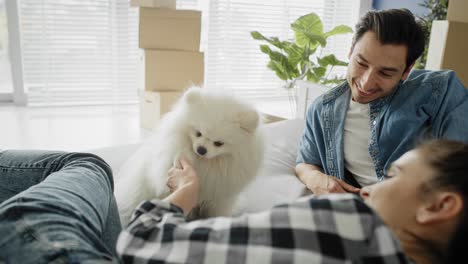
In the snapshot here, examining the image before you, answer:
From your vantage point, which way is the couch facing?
toward the camera

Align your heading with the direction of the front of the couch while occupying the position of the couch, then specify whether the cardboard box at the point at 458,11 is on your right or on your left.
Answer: on your left

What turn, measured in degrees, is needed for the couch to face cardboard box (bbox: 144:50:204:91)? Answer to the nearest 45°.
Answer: approximately 180°

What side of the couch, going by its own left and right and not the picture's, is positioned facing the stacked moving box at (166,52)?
back

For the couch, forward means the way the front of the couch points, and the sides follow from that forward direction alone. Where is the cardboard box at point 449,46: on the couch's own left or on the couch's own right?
on the couch's own left
